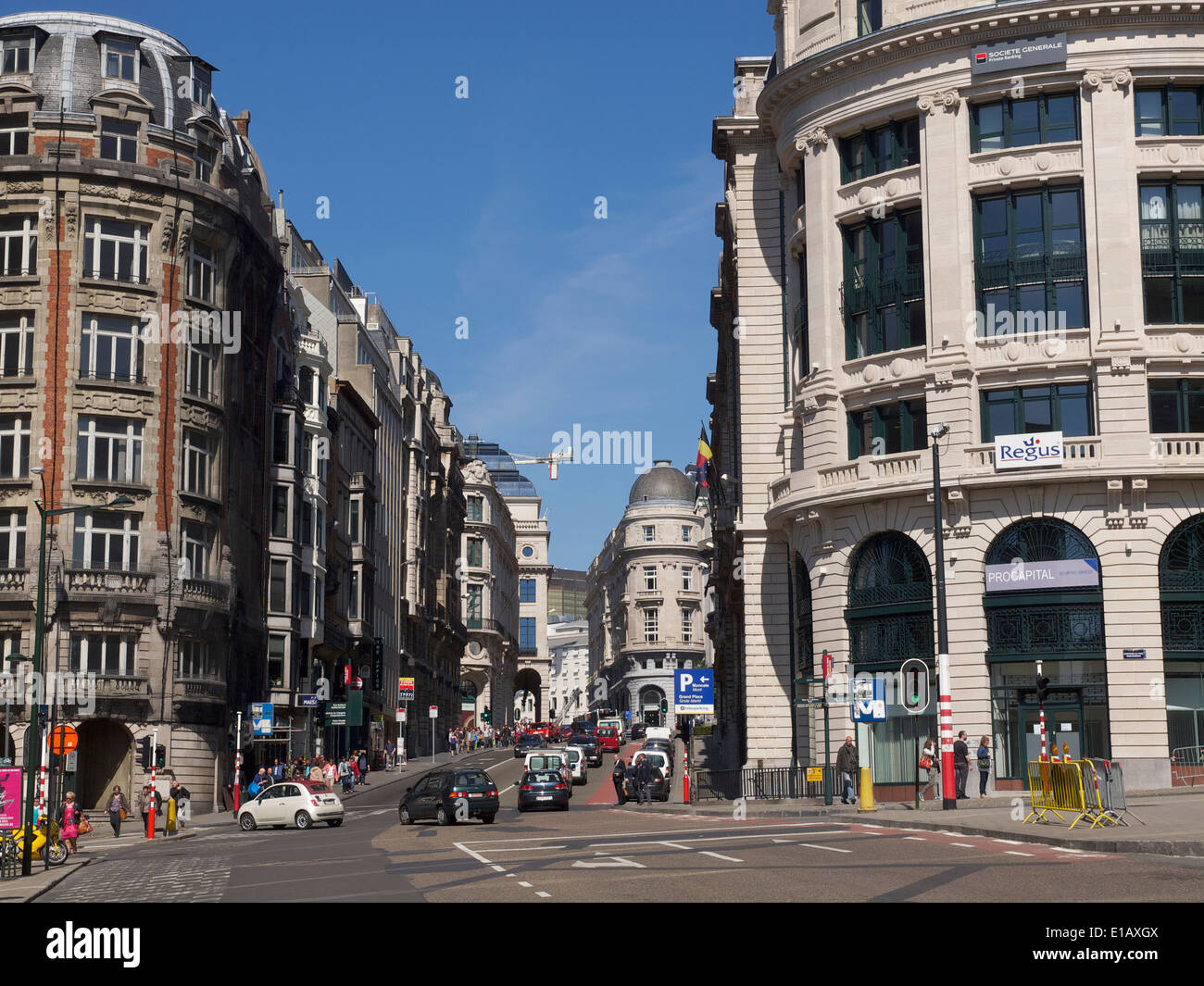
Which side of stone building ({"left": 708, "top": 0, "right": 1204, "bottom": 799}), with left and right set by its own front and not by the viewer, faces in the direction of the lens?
front

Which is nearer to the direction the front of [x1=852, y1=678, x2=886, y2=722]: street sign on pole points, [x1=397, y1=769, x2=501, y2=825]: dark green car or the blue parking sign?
the dark green car

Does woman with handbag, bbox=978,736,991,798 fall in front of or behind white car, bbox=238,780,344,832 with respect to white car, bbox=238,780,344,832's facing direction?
behind

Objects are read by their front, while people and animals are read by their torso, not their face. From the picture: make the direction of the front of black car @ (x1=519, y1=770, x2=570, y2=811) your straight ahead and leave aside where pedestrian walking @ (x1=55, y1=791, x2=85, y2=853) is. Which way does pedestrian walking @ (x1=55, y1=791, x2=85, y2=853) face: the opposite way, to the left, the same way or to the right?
the opposite way

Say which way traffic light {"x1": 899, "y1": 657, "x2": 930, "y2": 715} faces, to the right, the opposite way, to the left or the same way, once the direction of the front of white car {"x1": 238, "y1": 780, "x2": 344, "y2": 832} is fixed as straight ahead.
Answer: to the left

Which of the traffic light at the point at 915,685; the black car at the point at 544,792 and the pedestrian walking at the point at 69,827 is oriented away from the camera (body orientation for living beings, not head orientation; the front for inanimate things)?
the black car

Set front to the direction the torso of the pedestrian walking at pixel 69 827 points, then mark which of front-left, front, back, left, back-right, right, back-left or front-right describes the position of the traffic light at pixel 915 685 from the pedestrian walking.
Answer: left

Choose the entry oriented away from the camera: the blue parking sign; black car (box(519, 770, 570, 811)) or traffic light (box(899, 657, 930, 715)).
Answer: the black car

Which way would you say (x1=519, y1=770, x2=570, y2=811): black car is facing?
away from the camera

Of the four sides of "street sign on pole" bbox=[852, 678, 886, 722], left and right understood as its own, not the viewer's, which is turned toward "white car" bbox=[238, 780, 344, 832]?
right

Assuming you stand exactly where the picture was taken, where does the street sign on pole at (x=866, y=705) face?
facing the viewer

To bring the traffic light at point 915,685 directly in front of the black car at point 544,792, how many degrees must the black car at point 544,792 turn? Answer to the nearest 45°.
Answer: approximately 90° to its right

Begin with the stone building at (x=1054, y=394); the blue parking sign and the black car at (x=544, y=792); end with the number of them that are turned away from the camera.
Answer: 1

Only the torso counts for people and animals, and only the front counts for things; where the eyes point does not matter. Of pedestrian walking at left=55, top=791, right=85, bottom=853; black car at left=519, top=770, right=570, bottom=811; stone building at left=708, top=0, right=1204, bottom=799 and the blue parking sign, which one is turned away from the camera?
the black car

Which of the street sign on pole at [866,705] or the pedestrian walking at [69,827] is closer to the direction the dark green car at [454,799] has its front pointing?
the pedestrian walking
